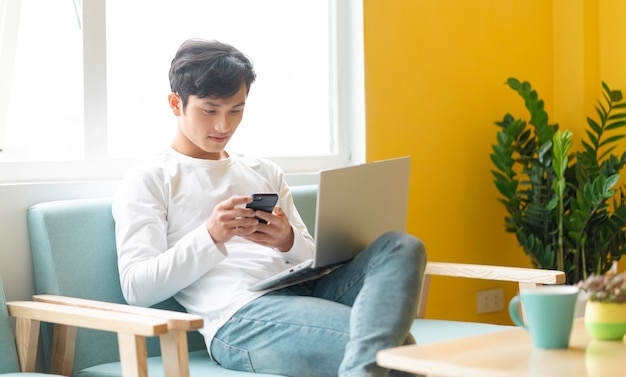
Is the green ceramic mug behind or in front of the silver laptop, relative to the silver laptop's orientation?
behind

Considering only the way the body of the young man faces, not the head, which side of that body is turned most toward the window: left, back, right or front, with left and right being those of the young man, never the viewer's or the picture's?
back

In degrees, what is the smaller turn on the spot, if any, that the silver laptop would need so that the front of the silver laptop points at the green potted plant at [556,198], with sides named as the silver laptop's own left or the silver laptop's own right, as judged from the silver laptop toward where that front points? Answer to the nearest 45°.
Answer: approximately 90° to the silver laptop's own right

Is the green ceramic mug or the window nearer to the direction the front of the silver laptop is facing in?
the window

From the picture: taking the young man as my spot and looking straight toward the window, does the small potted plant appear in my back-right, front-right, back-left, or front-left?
back-right

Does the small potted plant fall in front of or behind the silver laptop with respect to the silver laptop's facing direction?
behind

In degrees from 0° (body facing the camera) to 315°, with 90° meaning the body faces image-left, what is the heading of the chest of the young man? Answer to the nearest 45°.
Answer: approximately 315°

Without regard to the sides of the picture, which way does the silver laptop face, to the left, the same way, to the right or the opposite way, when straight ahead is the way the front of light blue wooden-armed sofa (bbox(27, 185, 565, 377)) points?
the opposite way

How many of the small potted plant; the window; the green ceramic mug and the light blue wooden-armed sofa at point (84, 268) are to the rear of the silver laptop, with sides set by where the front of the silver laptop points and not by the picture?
2

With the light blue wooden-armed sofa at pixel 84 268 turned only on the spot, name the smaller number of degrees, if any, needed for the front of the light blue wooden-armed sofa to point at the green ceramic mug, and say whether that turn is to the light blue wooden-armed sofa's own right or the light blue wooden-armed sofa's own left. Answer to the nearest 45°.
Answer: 0° — it already faces it
